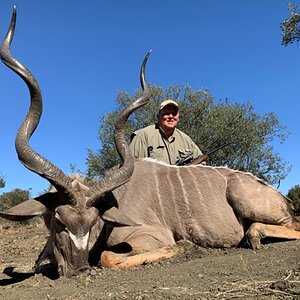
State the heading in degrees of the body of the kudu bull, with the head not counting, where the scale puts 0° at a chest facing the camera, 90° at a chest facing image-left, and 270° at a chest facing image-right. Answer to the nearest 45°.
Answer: approximately 45°

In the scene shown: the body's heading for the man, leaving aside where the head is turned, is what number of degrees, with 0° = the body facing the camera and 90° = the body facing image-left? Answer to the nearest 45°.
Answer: approximately 0°

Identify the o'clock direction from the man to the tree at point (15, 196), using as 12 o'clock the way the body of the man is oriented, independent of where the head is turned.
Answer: The tree is roughly at 5 o'clock from the man.

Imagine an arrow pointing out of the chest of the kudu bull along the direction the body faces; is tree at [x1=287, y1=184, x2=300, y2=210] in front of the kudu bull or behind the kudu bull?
behind
